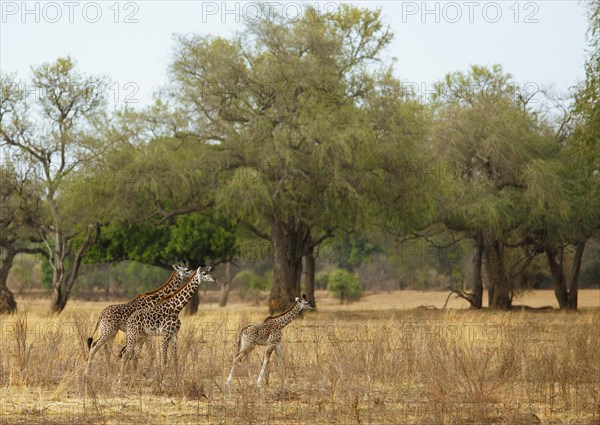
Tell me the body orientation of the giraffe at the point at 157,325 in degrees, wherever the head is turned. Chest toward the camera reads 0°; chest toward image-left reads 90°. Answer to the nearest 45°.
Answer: approximately 270°

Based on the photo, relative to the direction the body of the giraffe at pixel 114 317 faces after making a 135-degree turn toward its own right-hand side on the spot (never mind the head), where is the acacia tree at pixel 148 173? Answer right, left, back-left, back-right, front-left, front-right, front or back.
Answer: back-right

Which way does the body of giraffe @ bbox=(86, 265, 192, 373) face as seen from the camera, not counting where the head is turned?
to the viewer's right

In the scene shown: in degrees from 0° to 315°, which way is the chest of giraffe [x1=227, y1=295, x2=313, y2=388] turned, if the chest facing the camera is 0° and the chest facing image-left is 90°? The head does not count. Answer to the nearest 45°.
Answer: approximately 270°

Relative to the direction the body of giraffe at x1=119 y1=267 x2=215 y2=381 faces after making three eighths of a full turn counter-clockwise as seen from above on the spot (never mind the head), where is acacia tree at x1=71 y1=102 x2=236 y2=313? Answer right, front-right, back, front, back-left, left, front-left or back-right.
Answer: front-right

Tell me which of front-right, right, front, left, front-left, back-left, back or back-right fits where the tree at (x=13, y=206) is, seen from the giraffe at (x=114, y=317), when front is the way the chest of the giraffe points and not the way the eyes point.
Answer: left

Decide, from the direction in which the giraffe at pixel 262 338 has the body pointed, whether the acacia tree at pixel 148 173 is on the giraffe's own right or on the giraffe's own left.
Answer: on the giraffe's own left

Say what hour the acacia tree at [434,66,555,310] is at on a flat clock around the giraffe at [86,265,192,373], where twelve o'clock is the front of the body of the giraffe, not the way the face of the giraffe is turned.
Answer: The acacia tree is roughly at 10 o'clock from the giraffe.

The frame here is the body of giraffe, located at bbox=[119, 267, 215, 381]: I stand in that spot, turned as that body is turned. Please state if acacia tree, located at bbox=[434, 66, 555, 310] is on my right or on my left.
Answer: on my left

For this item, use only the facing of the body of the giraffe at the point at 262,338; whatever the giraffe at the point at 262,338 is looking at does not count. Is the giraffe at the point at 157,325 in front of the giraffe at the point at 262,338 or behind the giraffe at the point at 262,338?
behind
